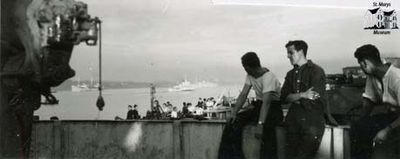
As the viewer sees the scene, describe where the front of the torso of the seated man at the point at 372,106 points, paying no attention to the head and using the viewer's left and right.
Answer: facing the viewer and to the left of the viewer

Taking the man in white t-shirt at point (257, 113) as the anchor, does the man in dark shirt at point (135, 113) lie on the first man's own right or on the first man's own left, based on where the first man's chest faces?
on the first man's own right

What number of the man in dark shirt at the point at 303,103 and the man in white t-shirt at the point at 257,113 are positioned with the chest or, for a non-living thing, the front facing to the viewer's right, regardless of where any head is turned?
0

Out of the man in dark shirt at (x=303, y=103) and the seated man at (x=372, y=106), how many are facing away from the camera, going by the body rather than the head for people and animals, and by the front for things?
0

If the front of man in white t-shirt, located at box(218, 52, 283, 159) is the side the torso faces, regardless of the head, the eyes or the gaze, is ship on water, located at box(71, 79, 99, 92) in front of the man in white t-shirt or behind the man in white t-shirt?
in front

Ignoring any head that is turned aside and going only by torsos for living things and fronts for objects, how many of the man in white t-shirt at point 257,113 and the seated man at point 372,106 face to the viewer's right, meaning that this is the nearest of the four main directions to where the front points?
0

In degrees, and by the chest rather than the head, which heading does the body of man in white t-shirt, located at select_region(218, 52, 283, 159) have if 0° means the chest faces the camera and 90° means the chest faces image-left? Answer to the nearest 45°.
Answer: approximately 45°
